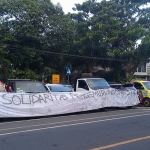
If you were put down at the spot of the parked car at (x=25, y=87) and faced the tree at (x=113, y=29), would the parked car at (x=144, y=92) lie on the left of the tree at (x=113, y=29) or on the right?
right

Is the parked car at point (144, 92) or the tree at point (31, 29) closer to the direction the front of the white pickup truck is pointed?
the parked car

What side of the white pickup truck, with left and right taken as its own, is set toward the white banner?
right

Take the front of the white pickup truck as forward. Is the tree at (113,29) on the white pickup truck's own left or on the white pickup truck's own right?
on the white pickup truck's own left

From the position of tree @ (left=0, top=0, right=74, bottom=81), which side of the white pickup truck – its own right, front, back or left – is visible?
back

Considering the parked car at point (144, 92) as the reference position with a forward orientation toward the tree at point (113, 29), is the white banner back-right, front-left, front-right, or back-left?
back-left

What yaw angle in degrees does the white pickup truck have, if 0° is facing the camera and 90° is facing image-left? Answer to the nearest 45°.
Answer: approximately 315°

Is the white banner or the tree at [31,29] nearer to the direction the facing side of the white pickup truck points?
the white banner
